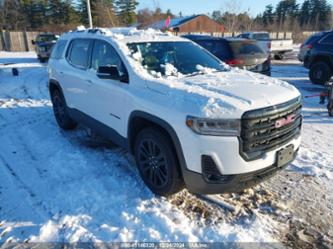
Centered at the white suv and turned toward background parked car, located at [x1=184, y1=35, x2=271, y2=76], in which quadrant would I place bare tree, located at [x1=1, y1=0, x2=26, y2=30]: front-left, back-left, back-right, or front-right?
front-left

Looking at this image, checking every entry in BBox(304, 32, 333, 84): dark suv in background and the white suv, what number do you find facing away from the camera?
0

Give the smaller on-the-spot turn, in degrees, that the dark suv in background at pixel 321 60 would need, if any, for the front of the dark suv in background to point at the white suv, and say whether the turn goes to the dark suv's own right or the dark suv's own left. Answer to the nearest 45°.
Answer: approximately 90° to the dark suv's own right

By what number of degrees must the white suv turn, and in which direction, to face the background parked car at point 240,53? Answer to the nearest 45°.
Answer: approximately 135° to its left

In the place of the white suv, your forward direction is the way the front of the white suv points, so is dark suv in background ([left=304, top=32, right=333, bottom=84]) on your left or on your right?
on your left

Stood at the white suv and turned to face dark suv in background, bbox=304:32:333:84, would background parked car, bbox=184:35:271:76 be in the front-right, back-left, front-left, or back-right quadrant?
front-left

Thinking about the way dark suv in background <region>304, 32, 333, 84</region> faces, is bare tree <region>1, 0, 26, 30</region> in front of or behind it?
behind

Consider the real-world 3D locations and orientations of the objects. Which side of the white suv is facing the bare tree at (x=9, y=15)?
back
